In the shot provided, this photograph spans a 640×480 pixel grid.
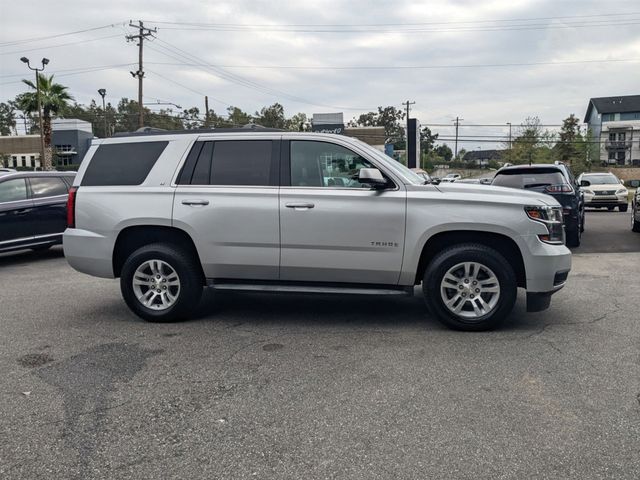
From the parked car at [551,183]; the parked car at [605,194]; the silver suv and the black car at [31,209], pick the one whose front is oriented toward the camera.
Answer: the parked car at [605,194]

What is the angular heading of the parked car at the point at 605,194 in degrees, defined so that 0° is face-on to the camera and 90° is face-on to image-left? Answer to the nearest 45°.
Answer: approximately 0°

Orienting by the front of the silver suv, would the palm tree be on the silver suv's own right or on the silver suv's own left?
on the silver suv's own left

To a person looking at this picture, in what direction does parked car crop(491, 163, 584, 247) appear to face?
facing away from the viewer

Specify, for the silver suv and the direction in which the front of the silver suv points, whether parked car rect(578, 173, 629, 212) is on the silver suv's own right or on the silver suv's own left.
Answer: on the silver suv's own left

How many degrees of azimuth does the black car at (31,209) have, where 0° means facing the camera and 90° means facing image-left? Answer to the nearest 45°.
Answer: approximately 90°

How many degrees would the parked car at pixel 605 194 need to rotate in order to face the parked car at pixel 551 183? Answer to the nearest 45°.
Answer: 0° — it already faces it

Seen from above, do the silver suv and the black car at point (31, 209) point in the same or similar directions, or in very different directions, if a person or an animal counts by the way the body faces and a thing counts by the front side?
very different directions

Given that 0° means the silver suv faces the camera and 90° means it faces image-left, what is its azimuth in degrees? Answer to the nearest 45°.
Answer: approximately 270°
